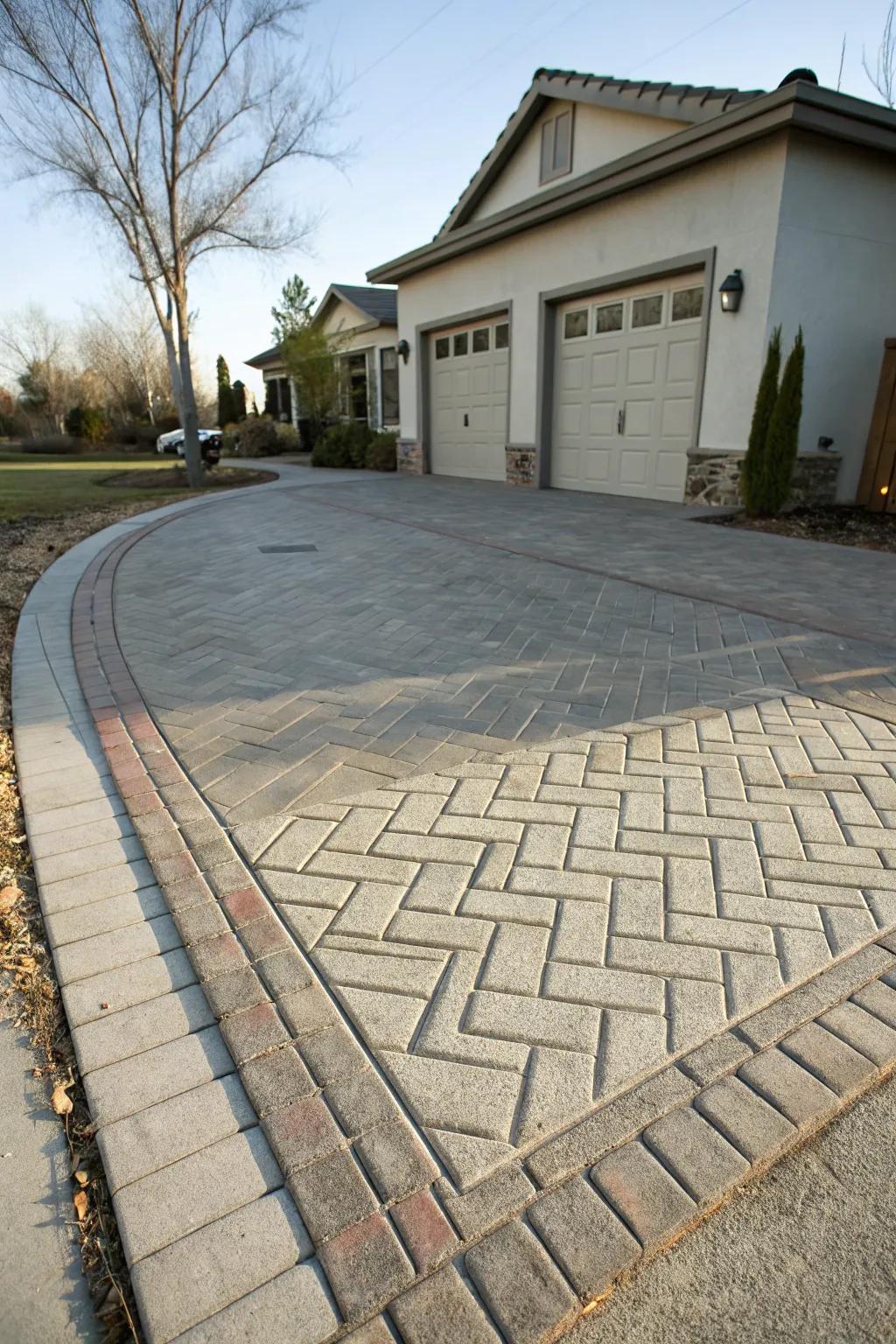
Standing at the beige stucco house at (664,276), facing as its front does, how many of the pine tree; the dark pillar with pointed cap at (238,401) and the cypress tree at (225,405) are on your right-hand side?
3

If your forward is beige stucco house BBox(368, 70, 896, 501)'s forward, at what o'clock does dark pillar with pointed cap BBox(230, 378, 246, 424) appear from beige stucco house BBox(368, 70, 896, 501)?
The dark pillar with pointed cap is roughly at 3 o'clock from the beige stucco house.

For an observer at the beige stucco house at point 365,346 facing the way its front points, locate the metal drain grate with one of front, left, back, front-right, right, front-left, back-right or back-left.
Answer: front-left

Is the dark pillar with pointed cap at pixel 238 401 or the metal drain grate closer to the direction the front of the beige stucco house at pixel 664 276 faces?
the metal drain grate

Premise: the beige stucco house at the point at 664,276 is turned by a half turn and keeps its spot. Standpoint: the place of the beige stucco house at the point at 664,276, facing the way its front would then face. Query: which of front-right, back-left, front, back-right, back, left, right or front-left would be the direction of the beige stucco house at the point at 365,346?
left

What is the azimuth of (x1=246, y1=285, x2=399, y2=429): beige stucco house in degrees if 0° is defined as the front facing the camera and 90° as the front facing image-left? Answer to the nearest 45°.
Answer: approximately 45°

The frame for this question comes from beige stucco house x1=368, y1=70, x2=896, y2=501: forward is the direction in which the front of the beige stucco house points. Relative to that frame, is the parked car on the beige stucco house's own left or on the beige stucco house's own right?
on the beige stucco house's own right

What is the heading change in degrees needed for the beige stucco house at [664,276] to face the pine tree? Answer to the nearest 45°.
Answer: approximately 90° to its right

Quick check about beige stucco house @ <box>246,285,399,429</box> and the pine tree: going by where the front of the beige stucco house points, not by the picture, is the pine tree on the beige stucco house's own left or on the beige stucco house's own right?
on the beige stucco house's own right

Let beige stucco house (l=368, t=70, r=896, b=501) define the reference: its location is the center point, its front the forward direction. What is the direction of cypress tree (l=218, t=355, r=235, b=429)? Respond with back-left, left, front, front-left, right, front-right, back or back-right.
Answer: right

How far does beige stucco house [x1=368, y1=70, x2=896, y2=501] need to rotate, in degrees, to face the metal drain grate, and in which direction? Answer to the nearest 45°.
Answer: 0° — it already faces it

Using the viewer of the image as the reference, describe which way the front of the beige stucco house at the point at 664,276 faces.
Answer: facing the viewer and to the left of the viewer
